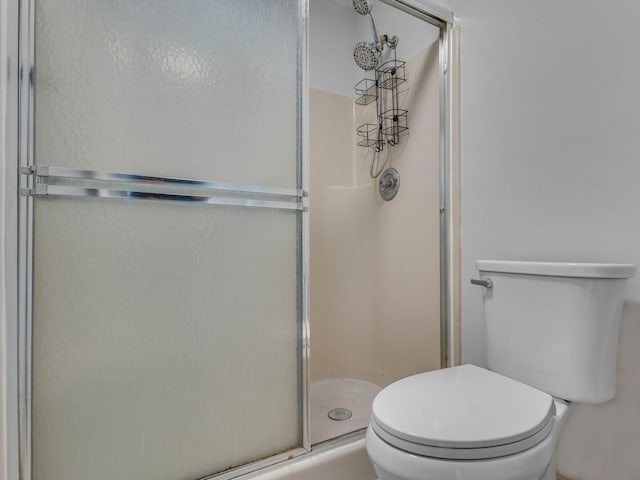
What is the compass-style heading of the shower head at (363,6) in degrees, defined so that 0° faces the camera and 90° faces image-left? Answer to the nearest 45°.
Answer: approximately 45°

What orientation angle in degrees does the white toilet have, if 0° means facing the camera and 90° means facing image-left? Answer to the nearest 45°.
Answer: approximately 45°

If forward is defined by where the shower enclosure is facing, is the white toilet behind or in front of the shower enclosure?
in front
